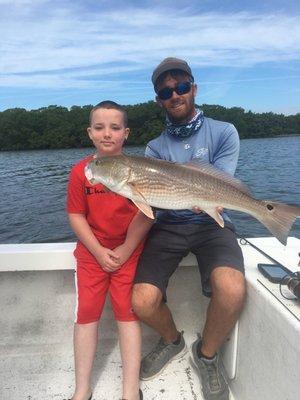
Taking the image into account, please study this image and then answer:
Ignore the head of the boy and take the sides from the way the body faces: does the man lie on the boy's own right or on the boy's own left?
on the boy's own left

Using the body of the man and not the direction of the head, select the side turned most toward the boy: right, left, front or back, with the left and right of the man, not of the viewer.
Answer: right

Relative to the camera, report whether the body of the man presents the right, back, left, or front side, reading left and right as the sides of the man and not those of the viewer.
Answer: front

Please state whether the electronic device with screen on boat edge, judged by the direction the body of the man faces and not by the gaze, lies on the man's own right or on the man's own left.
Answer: on the man's own left

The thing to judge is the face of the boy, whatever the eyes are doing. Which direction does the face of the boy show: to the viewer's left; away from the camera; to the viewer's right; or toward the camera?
toward the camera

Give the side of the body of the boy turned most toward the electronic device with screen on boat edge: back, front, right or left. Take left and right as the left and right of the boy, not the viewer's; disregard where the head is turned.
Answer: left

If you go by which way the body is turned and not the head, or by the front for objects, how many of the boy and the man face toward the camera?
2

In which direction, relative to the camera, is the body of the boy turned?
toward the camera

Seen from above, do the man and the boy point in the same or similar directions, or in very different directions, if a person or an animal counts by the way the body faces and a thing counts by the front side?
same or similar directions
